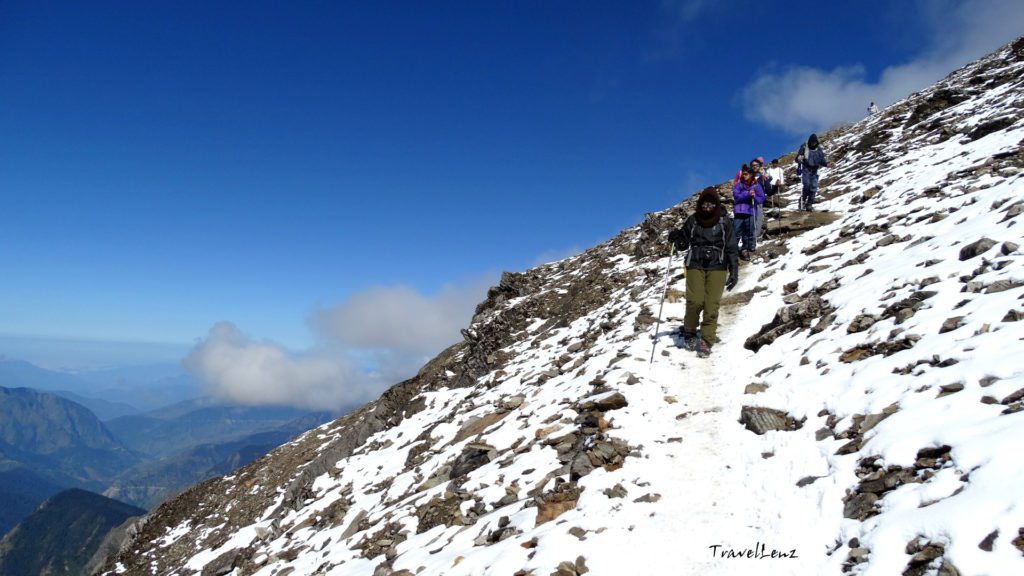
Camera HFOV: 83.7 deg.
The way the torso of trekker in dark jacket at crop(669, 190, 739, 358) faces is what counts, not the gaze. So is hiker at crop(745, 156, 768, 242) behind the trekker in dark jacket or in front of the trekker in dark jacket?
behind

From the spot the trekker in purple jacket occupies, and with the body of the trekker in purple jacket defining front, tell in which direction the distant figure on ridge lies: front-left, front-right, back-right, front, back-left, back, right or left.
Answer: back-left

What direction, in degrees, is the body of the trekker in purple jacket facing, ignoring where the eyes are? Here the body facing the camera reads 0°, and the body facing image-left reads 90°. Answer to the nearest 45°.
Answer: approximately 0°

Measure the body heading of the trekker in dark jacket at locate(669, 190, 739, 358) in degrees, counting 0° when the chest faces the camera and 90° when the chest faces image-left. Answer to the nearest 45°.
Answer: approximately 0°

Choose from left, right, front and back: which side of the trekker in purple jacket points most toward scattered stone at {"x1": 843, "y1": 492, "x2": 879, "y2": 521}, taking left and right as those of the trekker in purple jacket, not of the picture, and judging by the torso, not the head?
front

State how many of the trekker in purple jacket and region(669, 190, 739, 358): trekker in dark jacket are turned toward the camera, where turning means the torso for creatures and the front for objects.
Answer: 2

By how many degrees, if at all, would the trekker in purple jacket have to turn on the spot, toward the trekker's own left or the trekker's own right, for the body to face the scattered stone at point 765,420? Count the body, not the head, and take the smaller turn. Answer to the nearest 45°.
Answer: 0° — they already face it
